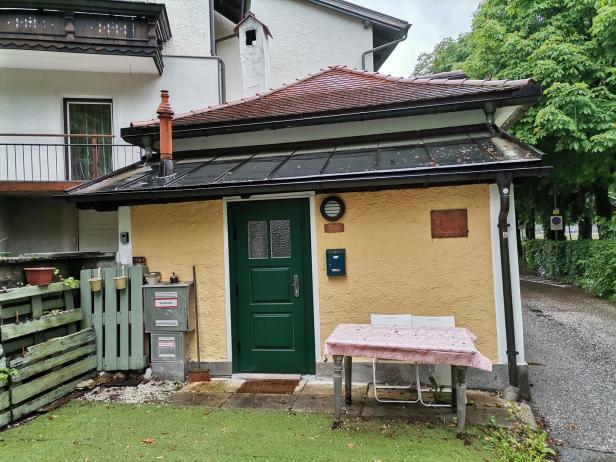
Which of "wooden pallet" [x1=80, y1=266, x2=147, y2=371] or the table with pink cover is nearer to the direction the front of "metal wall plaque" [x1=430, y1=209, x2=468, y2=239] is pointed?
the table with pink cover

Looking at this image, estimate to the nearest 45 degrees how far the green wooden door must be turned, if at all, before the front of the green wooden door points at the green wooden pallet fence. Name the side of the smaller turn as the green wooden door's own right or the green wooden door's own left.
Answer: approximately 90° to the green wooden door's own right

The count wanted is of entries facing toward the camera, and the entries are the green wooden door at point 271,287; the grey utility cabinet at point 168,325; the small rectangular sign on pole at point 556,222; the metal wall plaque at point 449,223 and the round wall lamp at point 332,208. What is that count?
5

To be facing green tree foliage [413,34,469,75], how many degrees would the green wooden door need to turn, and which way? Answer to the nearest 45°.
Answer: approximately 135° to its left

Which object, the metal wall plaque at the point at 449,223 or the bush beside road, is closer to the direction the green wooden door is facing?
the metal wall plaque

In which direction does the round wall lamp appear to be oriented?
toward the camera

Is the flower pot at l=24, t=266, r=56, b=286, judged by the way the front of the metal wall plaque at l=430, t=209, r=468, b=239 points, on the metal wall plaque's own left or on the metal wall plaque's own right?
on the metal wall plaque's own right

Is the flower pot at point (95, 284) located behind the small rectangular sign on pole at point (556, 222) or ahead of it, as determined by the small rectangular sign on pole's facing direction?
ahead

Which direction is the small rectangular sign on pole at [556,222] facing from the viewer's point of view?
toward the camera

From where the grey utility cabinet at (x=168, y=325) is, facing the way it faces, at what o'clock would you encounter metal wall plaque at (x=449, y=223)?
The metal wall plaque is roughly at 10 o'clock from the grey utility cabinet.

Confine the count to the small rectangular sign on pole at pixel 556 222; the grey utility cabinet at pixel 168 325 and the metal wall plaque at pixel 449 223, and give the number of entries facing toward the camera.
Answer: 3

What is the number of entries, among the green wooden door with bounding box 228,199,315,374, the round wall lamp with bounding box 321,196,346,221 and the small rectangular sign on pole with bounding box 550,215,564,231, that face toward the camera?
3

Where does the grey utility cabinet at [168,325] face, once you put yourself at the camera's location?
facing the viewer

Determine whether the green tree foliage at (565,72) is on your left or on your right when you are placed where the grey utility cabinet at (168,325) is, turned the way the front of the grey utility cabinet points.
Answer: on your left

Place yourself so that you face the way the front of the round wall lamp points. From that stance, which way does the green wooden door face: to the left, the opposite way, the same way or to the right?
the same way

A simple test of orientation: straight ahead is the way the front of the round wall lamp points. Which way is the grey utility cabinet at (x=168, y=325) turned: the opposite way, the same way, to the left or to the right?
the same way
